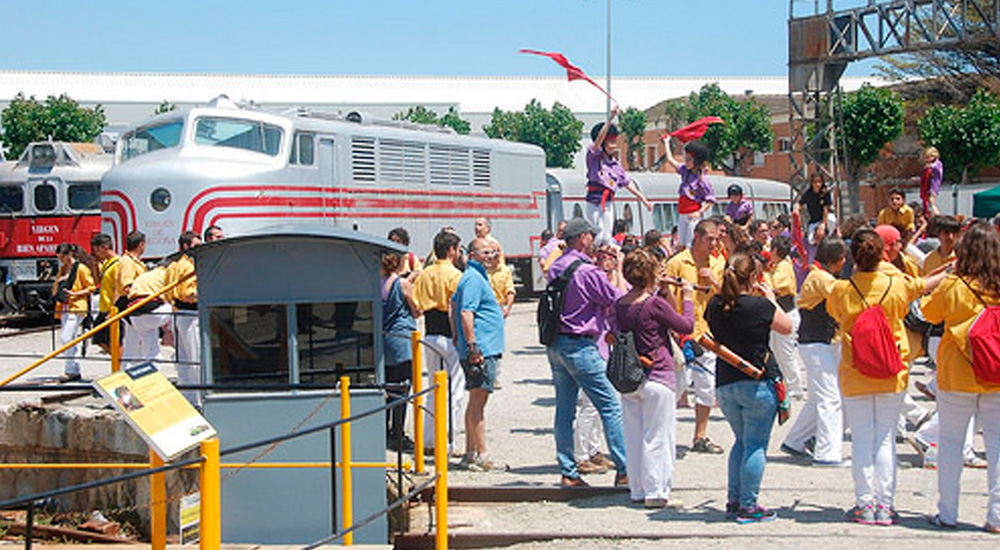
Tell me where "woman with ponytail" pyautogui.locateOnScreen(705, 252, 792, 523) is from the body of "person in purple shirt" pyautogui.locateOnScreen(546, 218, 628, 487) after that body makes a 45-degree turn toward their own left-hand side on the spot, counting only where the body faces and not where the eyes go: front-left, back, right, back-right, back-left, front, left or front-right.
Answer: back-right

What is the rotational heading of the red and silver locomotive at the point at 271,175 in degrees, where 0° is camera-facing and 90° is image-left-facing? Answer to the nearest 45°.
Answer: approximately 45°

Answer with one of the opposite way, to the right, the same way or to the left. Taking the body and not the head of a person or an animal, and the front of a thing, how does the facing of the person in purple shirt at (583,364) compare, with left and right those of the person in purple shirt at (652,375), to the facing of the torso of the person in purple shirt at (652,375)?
the same way

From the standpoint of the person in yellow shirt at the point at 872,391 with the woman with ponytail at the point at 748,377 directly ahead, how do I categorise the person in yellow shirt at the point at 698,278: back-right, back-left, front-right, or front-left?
front-right

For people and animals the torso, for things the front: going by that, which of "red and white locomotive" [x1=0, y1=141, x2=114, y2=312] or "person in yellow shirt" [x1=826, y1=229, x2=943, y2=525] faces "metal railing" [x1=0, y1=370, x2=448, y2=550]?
the red and white locomotive

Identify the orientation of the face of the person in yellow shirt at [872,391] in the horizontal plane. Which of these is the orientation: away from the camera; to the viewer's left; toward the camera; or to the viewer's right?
away from the camera

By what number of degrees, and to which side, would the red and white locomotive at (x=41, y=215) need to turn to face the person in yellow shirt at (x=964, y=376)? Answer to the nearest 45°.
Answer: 0° — it already faces them

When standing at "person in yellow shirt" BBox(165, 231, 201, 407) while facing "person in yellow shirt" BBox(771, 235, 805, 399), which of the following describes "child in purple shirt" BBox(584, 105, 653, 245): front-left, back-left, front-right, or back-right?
front-left

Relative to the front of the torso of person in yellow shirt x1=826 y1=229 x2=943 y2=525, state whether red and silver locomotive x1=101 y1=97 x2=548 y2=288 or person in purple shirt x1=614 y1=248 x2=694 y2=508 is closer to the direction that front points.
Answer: the red and silver locomotive

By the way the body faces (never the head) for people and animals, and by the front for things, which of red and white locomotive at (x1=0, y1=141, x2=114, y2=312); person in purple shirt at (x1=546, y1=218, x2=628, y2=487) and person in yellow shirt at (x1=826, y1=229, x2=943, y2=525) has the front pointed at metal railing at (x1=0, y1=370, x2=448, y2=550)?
the red and white locomotive

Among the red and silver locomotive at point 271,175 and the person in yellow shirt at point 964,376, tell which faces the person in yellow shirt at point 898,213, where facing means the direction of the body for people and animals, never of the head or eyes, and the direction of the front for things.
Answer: the person in yellow shirt at point 964,376

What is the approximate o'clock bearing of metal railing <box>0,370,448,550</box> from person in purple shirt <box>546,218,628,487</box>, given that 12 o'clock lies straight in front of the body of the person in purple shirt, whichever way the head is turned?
The metal railing is roughly at 6 o'clock from the person in purple shirt.

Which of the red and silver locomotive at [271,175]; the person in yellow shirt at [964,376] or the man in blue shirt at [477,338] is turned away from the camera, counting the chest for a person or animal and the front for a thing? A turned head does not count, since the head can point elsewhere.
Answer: the person in yellow shirt

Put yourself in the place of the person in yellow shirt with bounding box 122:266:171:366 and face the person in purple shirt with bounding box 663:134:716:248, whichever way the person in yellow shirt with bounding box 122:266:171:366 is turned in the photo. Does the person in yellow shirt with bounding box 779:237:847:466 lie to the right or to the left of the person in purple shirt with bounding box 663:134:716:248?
right

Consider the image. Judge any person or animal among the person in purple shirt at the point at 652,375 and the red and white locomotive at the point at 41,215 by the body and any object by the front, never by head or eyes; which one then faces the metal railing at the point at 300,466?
the red and white locomotive
